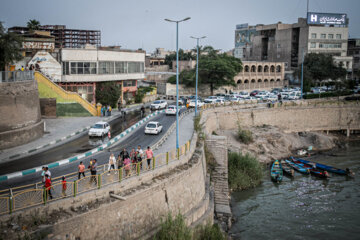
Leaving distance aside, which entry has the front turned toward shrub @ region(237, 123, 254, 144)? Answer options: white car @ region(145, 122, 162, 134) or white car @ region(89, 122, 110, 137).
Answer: white car @ region(145, 122, 162, 134)

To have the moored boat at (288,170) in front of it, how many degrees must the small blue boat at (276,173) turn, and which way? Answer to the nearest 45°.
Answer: approximately 45° to its right

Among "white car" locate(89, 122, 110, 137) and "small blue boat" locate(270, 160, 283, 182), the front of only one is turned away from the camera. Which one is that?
the small blue boat

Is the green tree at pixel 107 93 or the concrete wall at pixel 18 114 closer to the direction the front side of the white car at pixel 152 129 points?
the green tree

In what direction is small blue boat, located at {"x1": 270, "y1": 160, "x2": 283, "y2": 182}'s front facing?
away from the camera

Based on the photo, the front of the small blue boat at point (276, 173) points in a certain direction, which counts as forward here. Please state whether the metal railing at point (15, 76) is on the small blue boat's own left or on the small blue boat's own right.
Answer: on the small blue boat's own left

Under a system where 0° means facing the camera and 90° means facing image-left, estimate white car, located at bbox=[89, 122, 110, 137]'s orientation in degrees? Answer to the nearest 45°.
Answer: approximately 45°

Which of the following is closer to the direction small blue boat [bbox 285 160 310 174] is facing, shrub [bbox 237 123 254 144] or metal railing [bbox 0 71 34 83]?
the shrub

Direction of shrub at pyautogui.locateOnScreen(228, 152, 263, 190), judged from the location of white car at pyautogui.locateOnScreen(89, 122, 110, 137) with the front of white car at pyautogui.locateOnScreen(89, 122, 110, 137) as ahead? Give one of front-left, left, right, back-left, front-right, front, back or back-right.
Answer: back-left

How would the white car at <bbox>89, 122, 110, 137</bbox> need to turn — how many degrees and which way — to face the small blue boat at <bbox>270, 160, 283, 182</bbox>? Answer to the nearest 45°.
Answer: approximately 135° to its left

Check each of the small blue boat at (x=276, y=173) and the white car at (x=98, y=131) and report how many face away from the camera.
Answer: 1

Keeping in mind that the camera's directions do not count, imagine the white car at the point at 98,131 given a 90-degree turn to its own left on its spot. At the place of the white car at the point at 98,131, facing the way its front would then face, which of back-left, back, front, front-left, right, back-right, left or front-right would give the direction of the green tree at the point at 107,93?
back-left

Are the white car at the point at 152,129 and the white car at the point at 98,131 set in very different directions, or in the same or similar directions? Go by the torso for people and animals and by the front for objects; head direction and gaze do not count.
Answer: very different directions

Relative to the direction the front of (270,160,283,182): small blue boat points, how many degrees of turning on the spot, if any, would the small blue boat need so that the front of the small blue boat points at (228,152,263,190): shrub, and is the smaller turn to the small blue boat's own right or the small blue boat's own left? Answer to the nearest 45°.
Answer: approximately 135° to the small blue boat's own left
